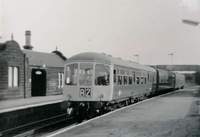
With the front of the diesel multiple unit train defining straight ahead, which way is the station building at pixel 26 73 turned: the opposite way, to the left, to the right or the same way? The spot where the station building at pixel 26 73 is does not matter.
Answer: to the left

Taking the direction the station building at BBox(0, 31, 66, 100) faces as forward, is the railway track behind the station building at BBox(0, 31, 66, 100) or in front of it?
in front

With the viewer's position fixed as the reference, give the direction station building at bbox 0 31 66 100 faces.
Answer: facing the viewer and to the right of the viewer

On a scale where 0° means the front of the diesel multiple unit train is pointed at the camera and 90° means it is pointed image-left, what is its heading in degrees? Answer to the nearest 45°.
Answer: approximately 45°

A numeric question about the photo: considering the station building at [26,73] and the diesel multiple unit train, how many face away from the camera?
0
